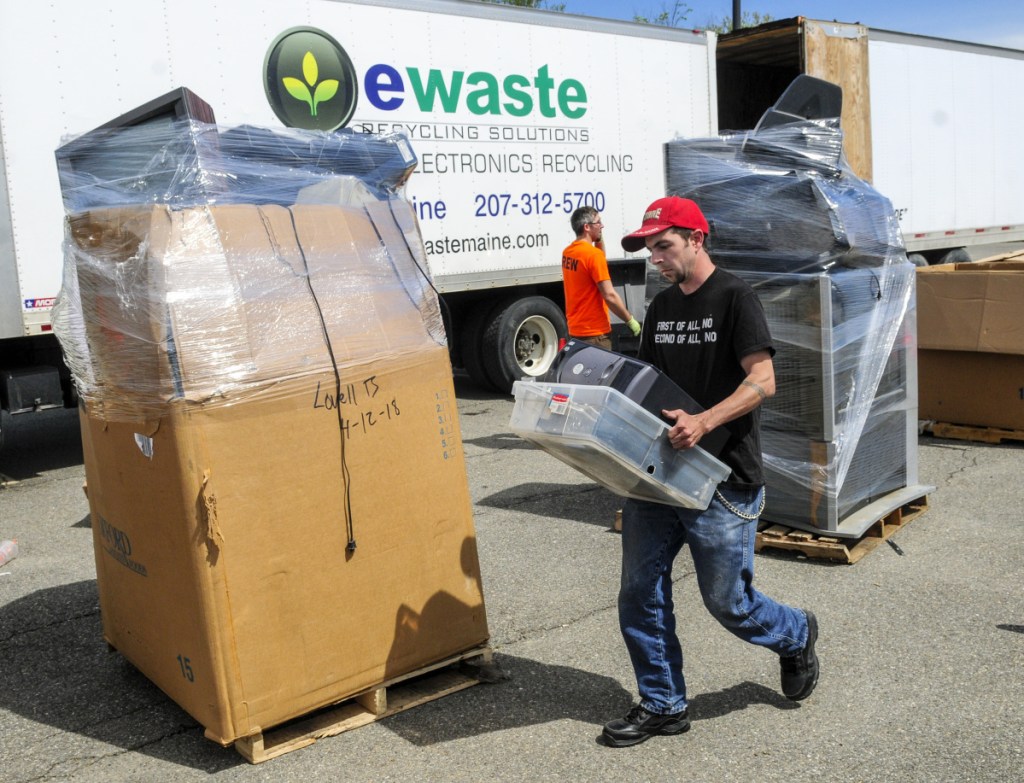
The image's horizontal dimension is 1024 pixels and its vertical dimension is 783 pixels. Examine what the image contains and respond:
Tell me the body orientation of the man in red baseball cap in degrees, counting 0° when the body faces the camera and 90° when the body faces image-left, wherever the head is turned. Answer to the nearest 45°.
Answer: approximately 45°

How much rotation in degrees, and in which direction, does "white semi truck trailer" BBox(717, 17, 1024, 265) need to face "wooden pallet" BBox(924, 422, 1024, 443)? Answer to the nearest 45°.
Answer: approximately 135° to its right

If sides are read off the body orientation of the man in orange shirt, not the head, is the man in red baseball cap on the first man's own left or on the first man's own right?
on the first man's own right

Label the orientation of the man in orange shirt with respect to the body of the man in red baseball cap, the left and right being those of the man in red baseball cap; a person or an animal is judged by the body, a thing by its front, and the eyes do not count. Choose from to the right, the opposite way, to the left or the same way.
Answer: the opposite way

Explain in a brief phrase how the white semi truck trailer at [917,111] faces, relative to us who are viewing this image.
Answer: facing away from the viewer and to the right of the viewer

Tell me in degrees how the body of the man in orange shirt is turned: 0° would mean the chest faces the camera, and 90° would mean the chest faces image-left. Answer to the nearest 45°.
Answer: approximately 225°

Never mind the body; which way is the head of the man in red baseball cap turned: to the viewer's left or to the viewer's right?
to the viewer's left

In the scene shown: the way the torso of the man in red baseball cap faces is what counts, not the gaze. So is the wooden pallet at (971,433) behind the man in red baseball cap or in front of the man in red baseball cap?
behind
